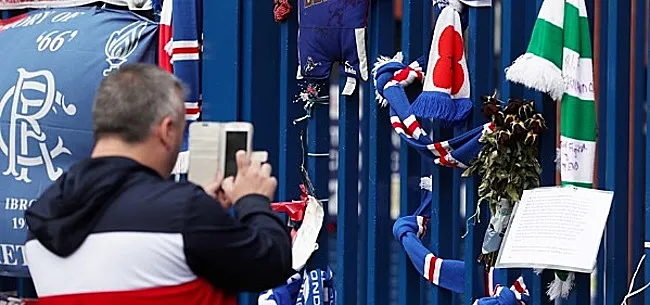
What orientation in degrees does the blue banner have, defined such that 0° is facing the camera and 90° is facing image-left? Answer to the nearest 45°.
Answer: approximately 0°

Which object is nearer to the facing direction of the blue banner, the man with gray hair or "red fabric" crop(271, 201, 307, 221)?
the man with gray hair

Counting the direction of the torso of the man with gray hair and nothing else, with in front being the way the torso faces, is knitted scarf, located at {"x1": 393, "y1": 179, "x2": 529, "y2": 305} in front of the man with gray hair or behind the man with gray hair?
in front

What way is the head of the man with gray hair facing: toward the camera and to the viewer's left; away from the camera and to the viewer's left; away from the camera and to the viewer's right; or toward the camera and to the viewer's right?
away from the camera and to the viewer's right

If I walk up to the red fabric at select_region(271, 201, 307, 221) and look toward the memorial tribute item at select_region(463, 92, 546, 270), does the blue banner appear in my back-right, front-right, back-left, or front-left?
back-right

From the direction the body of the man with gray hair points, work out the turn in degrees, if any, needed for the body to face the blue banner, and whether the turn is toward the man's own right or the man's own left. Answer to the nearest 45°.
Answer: approximately 45° to the man's own left

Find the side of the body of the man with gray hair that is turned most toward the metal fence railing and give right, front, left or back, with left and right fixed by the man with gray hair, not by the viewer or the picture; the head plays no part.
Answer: front

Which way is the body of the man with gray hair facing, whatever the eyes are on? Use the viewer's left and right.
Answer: facing away from the viewer and to the right of the viewer

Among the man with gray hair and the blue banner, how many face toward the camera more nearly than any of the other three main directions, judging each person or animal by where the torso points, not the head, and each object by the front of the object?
1

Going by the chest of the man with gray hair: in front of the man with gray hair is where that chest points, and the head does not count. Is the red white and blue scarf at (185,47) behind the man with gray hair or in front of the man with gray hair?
in front
